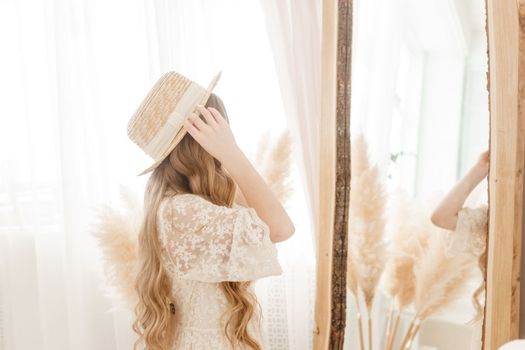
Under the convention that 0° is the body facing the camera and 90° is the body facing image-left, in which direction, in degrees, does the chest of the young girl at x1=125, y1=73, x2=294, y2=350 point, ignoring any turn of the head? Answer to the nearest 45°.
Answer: approximately 270°

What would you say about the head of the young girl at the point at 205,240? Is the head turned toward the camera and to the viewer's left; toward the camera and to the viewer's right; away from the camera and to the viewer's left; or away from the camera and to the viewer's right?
away from the camera and to the viewer's right
